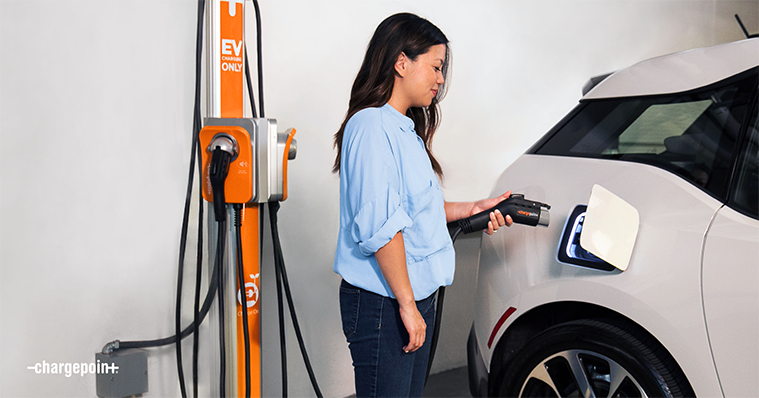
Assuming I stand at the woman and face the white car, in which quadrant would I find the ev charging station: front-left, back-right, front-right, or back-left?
back-left

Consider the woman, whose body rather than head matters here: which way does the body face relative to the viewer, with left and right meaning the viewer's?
facing to the right of the viewer

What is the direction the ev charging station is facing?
toward the camera

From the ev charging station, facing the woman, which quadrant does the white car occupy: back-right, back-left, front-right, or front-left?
front-left

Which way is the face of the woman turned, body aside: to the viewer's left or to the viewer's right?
to the viewer's right

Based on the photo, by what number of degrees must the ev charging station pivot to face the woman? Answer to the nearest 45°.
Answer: approximately 45° to its left

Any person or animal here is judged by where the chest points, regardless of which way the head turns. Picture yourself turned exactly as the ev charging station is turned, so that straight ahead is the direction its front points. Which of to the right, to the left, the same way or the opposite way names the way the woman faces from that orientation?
to the left

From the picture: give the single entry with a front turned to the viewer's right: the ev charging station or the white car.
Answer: the white car

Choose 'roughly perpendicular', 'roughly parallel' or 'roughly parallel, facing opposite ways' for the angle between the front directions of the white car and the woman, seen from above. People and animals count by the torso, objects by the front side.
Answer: roughly parallel

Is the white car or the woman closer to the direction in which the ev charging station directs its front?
the woman

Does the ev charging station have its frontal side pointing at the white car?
no

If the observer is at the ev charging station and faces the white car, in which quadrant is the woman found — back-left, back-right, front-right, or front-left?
front-right

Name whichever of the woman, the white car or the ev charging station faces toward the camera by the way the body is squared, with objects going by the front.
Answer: the ev charging station

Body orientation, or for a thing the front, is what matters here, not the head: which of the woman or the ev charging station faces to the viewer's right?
the woman

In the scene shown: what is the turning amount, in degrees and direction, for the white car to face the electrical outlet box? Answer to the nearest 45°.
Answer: approximately 180°

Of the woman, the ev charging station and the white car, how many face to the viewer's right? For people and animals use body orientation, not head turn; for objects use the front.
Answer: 2

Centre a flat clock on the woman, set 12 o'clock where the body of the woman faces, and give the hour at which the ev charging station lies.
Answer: The ev charging station is roughly at 7 o'clock from the woman.

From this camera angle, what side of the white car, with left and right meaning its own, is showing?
right
